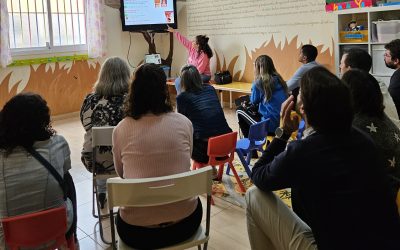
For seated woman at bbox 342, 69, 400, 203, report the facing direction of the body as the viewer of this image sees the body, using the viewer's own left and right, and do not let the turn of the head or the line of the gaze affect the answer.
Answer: facing away from the viewer and to the left of the viewer

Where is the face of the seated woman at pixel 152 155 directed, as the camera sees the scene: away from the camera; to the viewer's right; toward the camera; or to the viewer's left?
away from the camera

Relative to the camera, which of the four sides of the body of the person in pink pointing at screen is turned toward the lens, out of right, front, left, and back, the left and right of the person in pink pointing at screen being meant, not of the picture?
left

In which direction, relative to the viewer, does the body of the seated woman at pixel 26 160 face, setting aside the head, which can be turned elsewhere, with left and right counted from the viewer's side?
facing away from the viewer

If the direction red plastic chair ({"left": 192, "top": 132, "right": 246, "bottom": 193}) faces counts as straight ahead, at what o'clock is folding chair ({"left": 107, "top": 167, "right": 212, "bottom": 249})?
The folding chair is roughly at 8 o'clock from the red plastic chair.

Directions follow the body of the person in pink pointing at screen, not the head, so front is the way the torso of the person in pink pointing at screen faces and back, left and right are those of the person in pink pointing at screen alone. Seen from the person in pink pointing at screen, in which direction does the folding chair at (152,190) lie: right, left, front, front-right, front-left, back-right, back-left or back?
left

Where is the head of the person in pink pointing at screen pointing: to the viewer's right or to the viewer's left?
to the viewer's left

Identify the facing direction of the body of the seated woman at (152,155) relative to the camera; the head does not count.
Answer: away from the camera
